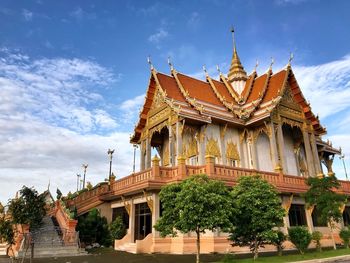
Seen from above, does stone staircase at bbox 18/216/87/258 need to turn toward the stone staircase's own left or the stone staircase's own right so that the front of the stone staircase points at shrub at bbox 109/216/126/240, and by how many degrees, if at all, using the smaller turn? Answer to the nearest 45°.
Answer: approximately 90° to the stone staircase's own left

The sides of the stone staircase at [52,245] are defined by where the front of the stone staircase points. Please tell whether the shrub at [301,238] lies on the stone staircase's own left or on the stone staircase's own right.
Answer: on the stone staircase's own left

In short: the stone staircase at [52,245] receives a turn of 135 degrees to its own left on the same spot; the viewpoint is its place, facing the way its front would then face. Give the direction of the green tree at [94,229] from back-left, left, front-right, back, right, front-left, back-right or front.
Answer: front

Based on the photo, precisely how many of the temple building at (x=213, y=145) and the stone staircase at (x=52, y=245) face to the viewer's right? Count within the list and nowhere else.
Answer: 0

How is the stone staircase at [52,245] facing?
toward the camera

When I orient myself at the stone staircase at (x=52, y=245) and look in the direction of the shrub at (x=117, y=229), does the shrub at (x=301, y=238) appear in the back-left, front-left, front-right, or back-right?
front-right

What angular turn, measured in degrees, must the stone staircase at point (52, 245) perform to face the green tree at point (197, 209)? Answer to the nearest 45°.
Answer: approximately 45° to its left

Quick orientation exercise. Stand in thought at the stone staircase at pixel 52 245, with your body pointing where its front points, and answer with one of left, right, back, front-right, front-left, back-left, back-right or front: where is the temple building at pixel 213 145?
left

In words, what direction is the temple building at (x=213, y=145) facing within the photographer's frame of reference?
facing the viewer and to the left of the viewer

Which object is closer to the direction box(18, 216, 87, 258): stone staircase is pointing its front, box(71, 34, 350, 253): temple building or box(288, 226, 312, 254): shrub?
the shrub

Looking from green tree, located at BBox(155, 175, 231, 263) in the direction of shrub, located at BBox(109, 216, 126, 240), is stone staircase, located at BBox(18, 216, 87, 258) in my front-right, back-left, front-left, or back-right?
front-left

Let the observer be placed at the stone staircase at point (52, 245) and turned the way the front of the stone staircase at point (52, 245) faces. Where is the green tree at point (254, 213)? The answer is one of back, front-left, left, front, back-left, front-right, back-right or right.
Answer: front-left
